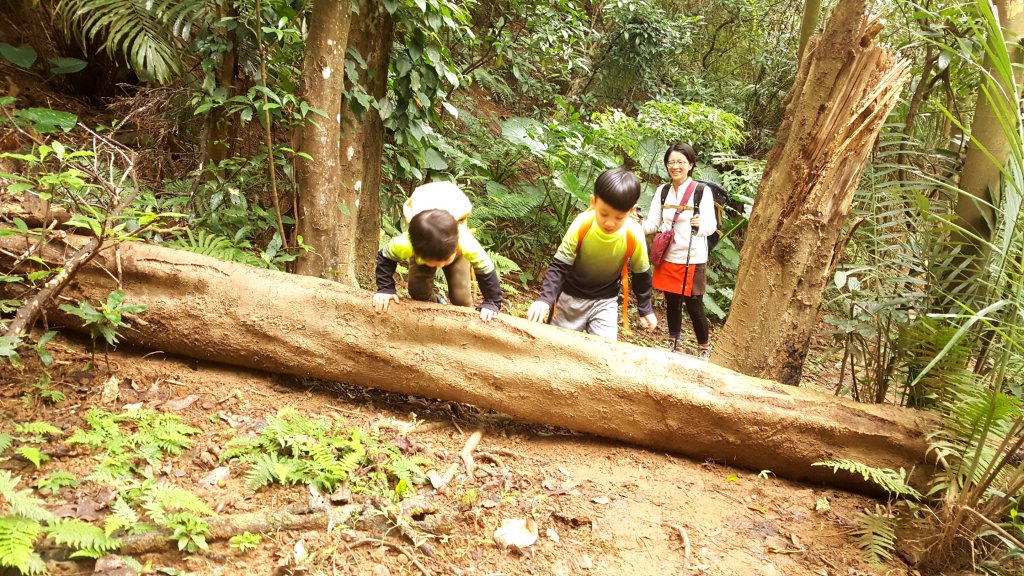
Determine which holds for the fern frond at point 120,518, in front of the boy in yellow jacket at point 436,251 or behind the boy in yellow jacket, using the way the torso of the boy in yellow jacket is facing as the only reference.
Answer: in front

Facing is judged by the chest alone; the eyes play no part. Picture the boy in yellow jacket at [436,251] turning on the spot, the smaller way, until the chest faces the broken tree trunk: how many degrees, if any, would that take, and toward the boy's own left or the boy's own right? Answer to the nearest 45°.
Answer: approximately 90° to the boy's own left

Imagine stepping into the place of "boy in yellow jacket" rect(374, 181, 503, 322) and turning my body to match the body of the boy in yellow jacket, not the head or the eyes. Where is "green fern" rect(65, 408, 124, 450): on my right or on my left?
on my right

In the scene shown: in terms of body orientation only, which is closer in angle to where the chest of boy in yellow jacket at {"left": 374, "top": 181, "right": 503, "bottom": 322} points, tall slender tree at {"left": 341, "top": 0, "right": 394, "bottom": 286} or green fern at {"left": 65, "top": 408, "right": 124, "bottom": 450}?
the green fern

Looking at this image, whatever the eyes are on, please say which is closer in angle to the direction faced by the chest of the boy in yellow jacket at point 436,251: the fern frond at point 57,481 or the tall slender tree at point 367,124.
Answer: the fern frond

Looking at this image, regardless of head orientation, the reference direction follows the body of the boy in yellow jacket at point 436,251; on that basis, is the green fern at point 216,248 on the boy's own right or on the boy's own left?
on the boy's own right

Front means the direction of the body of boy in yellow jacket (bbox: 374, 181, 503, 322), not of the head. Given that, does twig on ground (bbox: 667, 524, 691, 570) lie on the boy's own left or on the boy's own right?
on the boy's own left

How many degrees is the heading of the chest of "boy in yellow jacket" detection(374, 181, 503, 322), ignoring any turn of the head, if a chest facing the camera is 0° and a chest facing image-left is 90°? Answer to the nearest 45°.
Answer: approximately 0°
